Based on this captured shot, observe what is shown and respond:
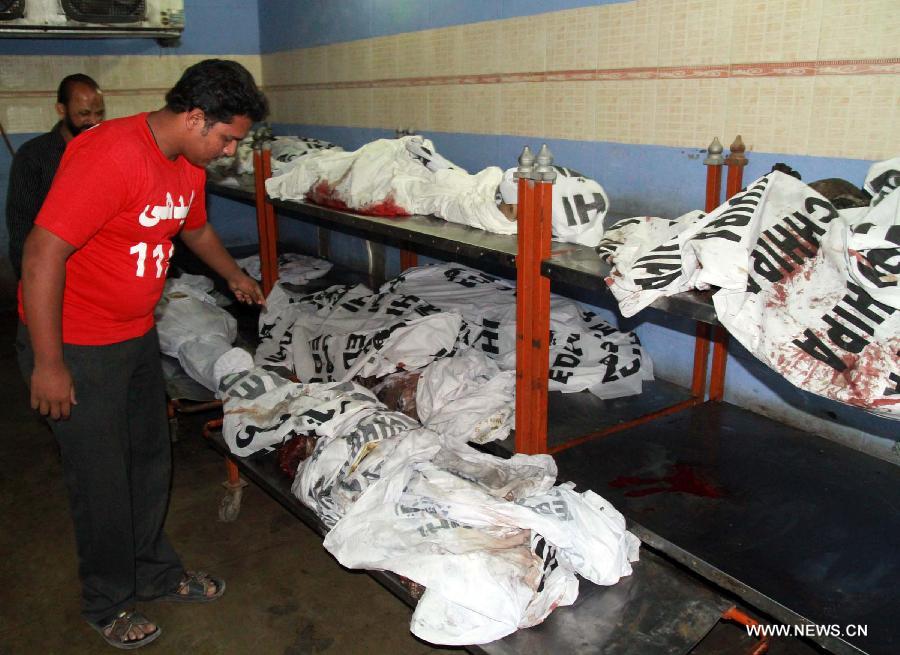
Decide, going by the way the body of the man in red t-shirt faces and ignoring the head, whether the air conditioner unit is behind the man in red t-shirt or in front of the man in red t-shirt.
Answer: behind

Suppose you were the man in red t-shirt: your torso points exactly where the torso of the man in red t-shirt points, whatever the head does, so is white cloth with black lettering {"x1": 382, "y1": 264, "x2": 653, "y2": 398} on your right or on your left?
on your left

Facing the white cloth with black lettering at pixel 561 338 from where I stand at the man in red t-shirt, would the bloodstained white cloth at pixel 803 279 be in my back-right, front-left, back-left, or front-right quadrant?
front-right

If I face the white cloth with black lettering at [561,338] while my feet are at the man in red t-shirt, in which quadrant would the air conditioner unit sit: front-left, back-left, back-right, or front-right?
front-left

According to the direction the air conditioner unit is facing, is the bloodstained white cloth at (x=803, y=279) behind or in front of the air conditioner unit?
in front

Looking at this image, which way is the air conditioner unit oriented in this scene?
toward the camera

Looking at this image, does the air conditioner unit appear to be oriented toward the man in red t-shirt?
yes

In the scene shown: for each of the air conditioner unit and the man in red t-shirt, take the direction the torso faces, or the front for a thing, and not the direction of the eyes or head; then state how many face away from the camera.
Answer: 0

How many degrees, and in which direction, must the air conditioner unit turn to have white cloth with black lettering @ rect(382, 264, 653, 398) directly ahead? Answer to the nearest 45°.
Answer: approximately 45° to its left

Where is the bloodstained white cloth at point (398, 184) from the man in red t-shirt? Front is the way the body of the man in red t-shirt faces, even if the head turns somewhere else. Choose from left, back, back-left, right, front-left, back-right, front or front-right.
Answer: left

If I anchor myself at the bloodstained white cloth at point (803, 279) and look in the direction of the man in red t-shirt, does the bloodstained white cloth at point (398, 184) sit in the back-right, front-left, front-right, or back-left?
front-right
